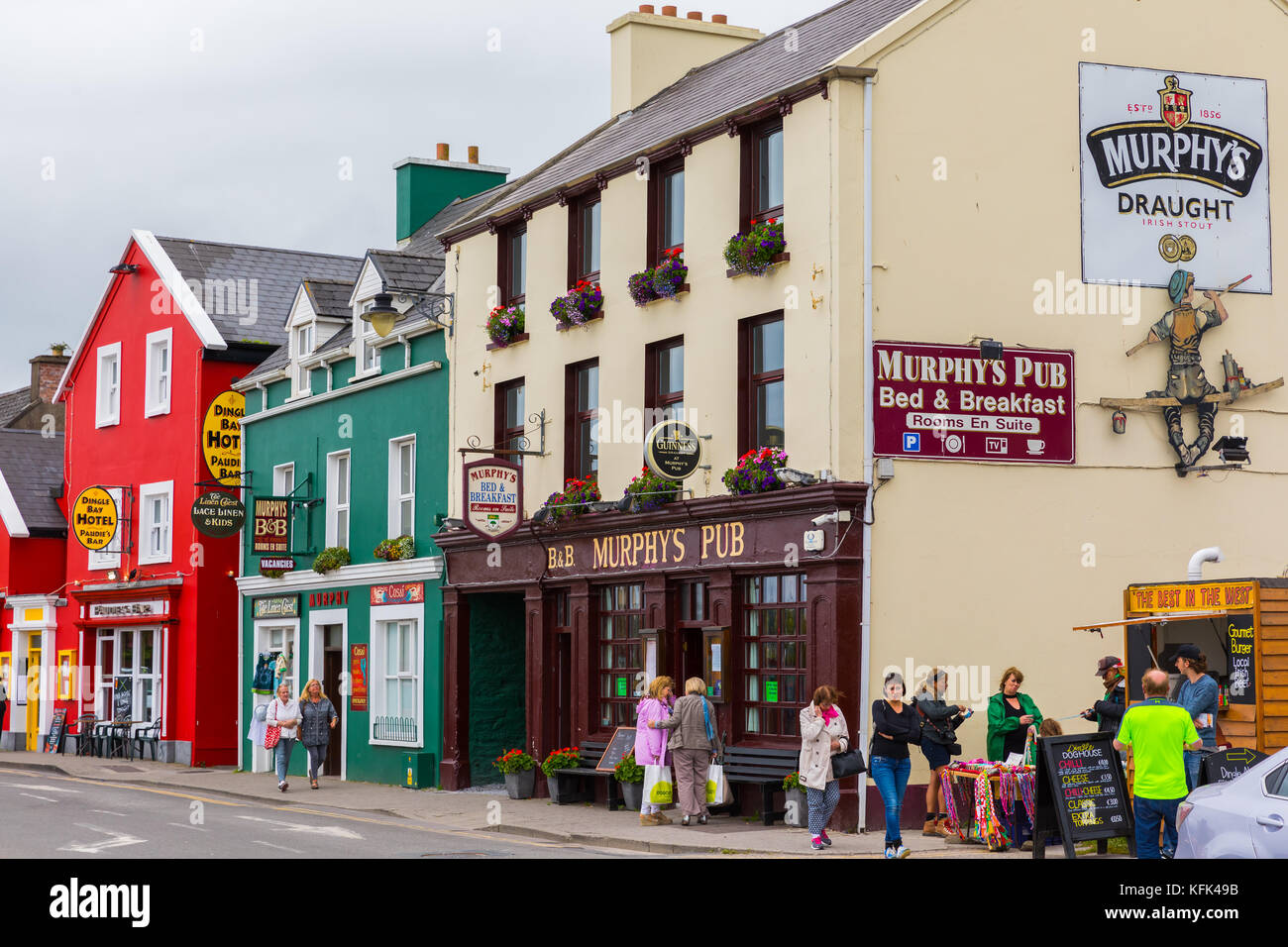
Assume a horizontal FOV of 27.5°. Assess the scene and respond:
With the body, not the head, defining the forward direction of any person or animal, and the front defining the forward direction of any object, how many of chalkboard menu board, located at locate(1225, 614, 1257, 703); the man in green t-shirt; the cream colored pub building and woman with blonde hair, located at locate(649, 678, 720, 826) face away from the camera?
2

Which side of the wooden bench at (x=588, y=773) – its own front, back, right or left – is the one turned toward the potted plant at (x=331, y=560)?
right

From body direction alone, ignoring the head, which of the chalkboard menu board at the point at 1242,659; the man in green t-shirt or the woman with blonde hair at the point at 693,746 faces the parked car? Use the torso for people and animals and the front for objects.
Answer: the chalkboard menu board

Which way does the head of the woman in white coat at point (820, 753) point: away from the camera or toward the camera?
toward the camera

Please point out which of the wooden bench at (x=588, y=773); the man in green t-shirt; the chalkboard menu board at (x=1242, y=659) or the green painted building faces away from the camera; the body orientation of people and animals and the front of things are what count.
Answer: the man in green t-shirt

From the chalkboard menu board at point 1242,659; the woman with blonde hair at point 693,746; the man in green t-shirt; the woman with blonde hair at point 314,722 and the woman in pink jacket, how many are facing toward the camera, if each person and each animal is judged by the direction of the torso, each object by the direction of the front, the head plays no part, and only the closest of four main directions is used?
2

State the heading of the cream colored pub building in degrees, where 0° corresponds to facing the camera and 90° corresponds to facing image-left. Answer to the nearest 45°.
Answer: approximately 45°

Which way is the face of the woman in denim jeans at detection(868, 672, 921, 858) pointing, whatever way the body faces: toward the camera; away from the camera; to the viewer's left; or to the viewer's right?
toward the camera

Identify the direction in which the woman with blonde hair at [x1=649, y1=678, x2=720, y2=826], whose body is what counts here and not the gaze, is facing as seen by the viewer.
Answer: away from the camera

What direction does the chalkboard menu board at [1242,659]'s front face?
toward the camera

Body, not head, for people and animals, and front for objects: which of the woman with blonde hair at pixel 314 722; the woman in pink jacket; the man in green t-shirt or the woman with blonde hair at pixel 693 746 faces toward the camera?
the woman with blonde hair at pixel 314 722

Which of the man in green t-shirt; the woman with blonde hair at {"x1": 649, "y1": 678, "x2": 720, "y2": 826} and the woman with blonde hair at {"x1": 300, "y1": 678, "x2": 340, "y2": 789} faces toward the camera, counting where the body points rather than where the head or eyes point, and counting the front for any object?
the woman with blonde hair at {"x1": 300, "y1": 678, "x2": 340, "y2": 789}

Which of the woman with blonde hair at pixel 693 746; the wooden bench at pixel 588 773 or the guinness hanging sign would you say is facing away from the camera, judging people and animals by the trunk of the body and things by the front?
the woman with blonde hair

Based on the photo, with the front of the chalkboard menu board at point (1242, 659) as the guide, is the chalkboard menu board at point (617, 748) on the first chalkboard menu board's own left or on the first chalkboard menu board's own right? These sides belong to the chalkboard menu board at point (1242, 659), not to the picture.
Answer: on the first chalkboard menu board's own right

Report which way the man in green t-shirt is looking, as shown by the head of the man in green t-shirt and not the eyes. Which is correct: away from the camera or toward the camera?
away from the camera

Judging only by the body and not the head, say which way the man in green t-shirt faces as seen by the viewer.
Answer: away from the camera
